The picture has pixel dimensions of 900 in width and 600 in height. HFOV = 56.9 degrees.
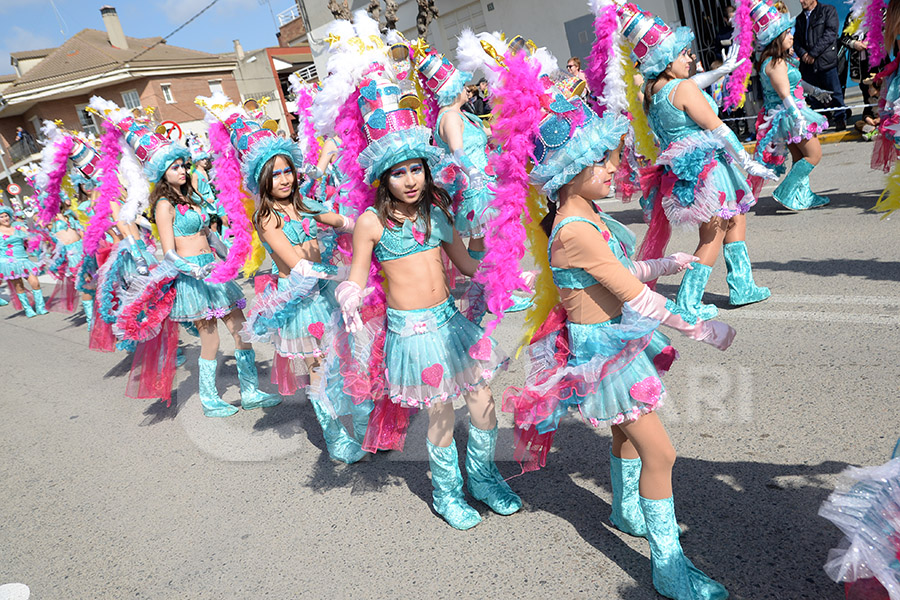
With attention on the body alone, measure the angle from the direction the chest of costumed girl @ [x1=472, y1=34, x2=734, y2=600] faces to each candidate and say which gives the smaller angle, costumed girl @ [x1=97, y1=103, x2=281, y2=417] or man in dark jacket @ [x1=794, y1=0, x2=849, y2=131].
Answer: the man in dark jacket

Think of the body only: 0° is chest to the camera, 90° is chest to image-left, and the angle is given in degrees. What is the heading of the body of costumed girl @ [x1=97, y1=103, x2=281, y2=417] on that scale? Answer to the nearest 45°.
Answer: approximately 315°

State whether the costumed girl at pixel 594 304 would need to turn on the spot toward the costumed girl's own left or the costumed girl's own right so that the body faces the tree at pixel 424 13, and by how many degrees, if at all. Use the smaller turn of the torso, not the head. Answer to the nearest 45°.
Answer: approximately 90° to the costumed girl's own left

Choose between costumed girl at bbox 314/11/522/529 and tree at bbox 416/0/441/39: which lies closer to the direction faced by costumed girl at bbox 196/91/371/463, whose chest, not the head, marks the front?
the costumed girl

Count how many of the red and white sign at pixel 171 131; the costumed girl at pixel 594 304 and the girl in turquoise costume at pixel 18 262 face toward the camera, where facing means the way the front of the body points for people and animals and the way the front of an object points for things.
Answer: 2

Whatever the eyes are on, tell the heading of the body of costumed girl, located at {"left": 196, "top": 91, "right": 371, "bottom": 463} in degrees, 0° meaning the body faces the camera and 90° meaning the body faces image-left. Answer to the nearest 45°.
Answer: approximately 315°

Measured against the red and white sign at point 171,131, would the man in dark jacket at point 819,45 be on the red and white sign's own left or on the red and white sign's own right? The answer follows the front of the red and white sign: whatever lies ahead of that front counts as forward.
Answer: on the red and white sign's own left

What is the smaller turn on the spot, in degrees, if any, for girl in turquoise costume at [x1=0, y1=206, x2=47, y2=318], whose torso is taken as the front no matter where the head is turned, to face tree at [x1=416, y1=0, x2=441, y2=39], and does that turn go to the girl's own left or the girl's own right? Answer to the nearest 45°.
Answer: approximately 90° to the girl's own left

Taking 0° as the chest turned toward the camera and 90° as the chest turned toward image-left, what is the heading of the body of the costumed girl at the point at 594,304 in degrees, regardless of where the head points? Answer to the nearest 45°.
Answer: approximately 270°

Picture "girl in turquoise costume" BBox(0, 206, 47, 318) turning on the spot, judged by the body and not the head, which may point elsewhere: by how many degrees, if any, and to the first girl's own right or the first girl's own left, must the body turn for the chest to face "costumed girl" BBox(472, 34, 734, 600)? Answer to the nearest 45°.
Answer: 0° — they already face them

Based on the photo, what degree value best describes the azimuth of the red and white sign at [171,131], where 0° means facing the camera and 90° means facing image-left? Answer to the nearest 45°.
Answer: approximately 0°
